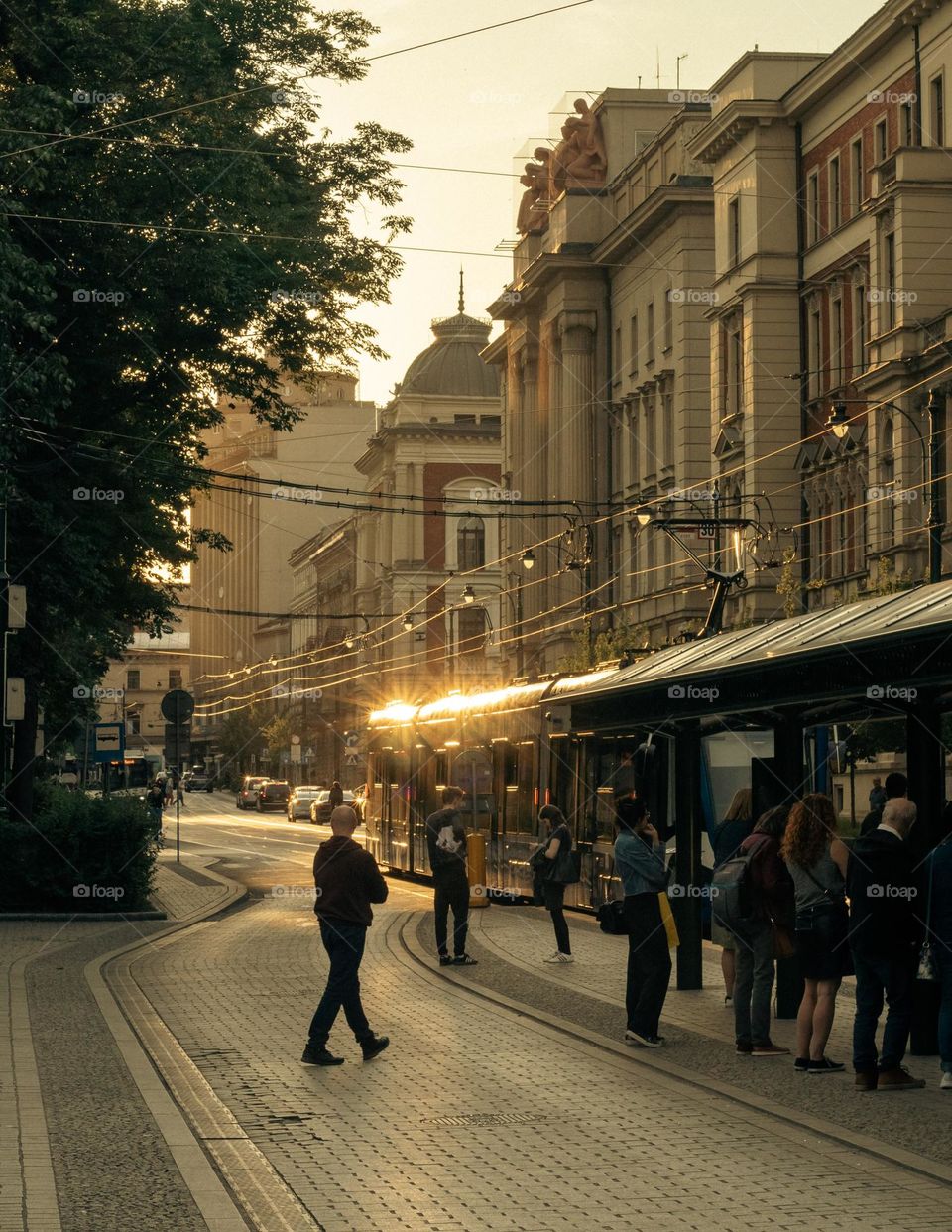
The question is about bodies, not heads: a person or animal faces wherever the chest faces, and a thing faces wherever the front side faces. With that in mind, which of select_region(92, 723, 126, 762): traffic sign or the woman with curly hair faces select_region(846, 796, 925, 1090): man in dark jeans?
the traffic sign

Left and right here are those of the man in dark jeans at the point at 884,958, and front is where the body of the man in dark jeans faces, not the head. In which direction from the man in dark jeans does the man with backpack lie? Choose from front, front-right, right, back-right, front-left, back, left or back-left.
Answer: left

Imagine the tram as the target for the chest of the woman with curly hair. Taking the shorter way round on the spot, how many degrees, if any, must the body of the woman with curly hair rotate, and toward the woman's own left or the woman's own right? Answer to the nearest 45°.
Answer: approximately 45° to the woman's own left

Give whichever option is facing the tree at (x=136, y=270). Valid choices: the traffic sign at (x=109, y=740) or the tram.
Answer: the traffic sign

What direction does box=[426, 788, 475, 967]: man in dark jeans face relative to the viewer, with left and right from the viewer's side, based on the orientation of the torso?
facing away from the viewer and to the right of the viewer

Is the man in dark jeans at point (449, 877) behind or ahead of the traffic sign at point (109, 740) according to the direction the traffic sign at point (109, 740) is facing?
ahead

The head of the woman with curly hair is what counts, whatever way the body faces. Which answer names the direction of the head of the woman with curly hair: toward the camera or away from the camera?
away from the camera

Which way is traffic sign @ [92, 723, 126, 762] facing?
toward the camera

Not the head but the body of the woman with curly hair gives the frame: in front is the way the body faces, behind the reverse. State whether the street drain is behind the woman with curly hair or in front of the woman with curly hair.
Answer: behind

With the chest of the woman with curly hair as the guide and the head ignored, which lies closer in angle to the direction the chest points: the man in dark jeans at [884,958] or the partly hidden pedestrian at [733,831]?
the partly hidden pedestrian
